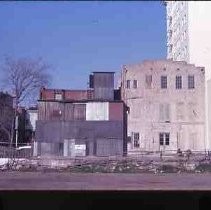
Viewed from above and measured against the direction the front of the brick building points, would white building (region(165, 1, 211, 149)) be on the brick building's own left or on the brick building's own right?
on the brick building's own left

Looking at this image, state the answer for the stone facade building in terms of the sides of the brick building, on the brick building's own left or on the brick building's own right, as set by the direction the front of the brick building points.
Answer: on the brick building's own left

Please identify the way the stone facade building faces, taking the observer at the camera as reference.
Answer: facing the viewer

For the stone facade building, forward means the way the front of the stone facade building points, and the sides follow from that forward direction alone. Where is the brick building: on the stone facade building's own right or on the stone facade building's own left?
on the stone facade building's own right

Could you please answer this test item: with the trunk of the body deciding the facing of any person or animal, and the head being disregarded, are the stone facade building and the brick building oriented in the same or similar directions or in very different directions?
same or similar directions

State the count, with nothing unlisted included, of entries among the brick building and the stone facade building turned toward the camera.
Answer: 2
